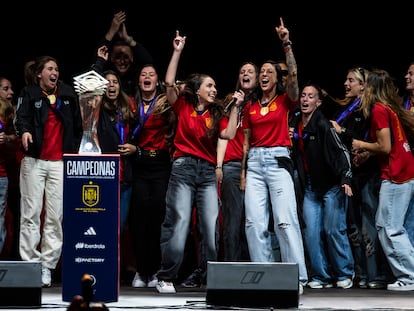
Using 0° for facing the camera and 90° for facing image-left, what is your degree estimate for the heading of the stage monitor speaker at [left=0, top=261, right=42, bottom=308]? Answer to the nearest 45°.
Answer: approximately 180°

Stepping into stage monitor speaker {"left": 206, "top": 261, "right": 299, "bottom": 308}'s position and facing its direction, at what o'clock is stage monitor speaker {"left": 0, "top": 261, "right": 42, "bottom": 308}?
stage monitor speaker {"left": 0, "top": 261, "right": 42, "bottom": 308} is roughly at 9 o'clock from stage monitor speaker {"left": 206, "top": 261, "right": 299, "bottom": 308}.

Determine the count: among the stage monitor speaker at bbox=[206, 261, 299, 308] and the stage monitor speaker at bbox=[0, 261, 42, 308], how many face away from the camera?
2

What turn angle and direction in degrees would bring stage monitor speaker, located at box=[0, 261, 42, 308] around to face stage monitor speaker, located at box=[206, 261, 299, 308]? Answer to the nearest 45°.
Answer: approximately 90° to its right

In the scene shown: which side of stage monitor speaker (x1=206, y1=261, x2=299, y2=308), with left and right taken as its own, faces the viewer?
back
